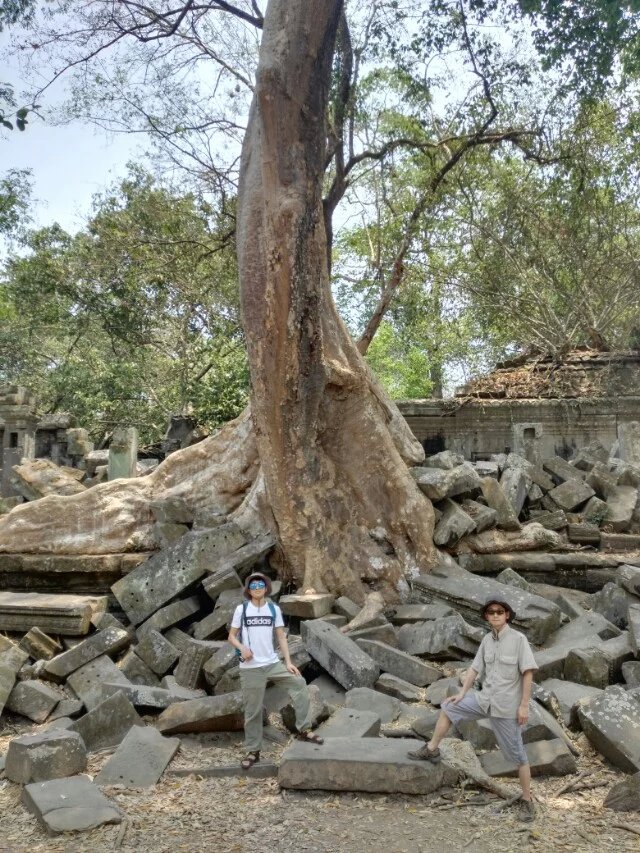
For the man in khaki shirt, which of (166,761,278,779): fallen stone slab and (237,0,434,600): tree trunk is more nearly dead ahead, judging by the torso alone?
the fallen stone slab

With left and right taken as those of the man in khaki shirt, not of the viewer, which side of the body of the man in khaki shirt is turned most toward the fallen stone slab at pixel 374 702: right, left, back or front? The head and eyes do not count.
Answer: right

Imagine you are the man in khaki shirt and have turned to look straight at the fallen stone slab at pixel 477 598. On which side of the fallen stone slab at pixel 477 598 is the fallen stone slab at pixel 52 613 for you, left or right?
left

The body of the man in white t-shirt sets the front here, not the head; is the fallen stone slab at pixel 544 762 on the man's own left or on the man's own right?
on the man's own left

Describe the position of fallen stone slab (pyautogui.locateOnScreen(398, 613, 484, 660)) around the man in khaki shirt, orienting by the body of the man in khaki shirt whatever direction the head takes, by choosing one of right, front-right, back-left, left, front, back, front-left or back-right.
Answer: back-right

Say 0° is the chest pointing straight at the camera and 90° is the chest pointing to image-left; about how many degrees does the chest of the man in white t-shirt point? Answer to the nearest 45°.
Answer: approximately 0°

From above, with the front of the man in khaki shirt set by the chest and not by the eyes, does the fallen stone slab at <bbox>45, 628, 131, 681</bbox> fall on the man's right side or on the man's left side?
on the man's right side

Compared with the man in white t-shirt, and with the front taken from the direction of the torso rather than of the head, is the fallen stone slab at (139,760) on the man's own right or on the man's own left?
on the man's own right

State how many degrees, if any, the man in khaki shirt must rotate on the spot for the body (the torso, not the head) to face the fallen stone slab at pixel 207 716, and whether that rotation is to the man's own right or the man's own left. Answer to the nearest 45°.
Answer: approximately 45° to the man's own right

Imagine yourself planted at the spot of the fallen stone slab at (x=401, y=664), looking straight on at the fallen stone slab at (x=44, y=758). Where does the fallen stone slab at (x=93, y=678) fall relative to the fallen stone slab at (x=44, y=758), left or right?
right

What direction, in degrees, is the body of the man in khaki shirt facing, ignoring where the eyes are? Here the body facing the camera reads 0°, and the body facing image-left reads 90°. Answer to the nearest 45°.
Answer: approximately 45°
